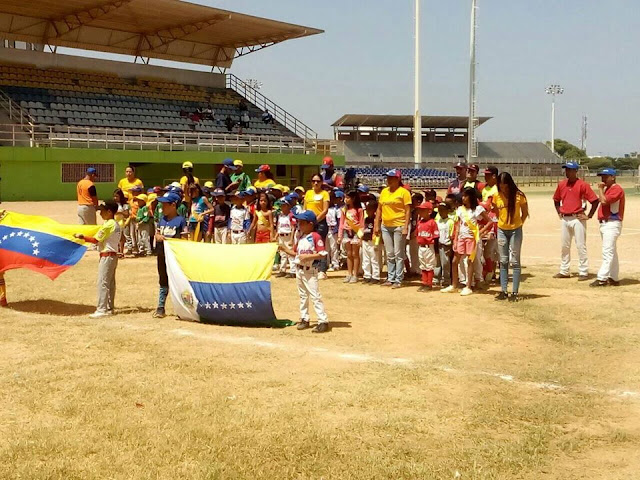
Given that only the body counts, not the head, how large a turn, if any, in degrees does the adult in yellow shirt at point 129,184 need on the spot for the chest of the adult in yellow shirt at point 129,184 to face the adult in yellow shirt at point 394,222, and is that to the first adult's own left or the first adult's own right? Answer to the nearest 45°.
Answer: approximately 45° to the first adult's own left

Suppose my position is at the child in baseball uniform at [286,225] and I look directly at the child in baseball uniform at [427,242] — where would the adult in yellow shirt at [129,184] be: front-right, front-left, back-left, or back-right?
back-left

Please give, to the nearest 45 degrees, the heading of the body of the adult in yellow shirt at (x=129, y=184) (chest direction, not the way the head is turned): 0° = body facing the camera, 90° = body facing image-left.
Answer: approximately 0°

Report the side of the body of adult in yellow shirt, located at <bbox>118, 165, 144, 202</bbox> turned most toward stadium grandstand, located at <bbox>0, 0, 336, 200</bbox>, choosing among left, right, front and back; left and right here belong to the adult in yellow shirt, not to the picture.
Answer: back

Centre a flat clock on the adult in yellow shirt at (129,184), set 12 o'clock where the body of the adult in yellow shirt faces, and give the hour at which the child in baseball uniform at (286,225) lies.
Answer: The child in baseball uniform is roughly at 11 o'clock from the adult in yellow shirt.

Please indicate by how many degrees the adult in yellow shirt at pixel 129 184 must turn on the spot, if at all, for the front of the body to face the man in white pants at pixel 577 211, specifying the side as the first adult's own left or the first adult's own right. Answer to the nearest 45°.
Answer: approximately 45° to the first adult's own left

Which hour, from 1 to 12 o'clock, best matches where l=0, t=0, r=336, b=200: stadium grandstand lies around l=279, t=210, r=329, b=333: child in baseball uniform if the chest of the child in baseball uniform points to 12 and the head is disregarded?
The stadium grandstand is roughly at 4 o'clock from the child in baseball uniform.

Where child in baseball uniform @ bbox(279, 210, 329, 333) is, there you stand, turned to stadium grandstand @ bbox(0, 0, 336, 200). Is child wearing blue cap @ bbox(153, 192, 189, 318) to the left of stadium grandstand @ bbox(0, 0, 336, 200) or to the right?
left

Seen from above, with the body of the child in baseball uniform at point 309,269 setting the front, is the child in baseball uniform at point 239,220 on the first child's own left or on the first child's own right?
on the first child's own right

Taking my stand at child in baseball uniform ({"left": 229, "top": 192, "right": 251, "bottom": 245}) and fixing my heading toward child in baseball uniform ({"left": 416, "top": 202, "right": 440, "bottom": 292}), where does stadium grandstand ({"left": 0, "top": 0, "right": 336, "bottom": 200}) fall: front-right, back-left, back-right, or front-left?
back-left

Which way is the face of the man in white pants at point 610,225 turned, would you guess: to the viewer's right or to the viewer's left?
to the viewer's left

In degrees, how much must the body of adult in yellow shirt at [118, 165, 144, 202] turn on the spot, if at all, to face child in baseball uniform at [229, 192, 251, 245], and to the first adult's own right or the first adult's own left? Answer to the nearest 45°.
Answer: approximately 45° to the first adult's own left

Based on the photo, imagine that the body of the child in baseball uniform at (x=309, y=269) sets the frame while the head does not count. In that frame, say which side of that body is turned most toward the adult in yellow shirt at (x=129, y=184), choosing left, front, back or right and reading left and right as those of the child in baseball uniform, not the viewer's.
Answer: right

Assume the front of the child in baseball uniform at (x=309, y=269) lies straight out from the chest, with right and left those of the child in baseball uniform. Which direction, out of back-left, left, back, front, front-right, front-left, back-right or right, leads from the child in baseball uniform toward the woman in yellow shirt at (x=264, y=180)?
back-right
